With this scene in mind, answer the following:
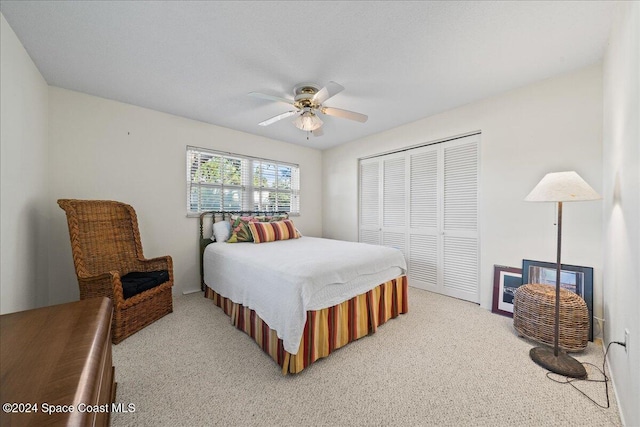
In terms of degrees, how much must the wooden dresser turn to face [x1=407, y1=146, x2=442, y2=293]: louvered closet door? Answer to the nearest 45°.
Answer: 0° — it already faces it

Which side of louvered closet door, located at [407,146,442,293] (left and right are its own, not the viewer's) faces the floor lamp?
left

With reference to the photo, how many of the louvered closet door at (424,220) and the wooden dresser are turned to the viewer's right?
1

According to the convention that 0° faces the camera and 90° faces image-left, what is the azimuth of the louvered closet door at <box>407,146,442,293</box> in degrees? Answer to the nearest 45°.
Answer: approximately 45°

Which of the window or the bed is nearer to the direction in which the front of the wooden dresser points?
the bed

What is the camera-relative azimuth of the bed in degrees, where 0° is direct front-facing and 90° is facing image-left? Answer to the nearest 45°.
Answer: approximately 315°

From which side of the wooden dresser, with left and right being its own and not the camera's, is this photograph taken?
right

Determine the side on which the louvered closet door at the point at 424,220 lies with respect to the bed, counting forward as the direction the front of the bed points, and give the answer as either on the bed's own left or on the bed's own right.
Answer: on the bed's own left

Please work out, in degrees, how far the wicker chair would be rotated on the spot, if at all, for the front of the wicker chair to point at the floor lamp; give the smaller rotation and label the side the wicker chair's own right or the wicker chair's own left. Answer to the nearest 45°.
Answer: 0° — it already faces it

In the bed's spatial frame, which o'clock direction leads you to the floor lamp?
The floor lamp is roughly at 11 o'clock from the bed.

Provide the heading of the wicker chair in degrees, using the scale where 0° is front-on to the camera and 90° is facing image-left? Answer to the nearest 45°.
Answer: approximately 315°
